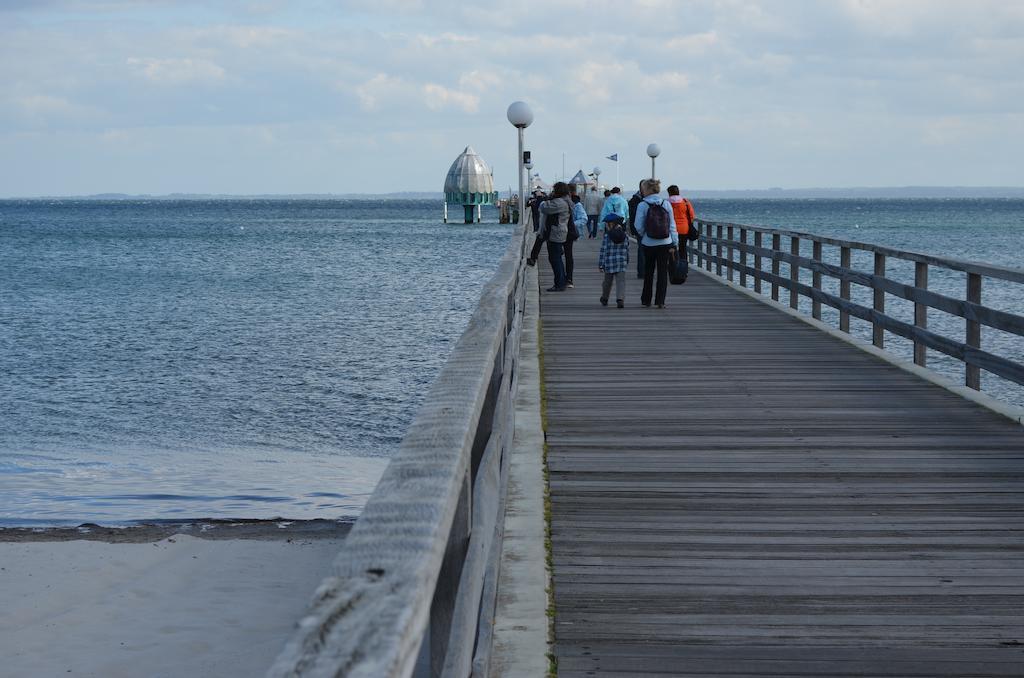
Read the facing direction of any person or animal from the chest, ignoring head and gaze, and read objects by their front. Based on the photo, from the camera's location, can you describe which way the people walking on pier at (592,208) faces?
facing away from the viewer

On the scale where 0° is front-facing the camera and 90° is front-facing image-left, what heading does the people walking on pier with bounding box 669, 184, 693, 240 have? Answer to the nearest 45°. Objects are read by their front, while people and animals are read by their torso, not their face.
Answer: approximately 180°

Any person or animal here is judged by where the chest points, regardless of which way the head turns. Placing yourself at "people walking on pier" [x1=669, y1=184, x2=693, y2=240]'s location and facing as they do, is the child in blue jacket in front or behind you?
behind

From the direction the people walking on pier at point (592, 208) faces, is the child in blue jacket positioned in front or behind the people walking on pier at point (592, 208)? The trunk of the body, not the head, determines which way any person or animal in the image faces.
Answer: behind
